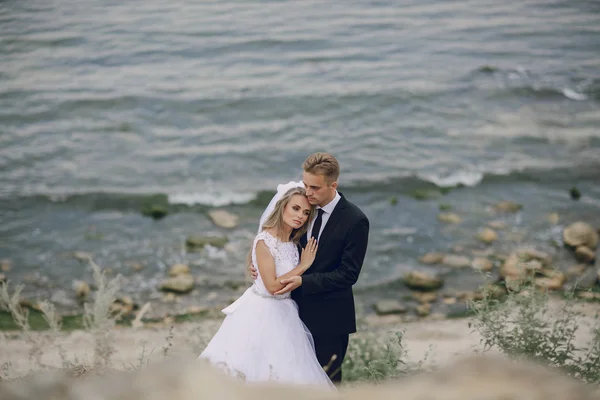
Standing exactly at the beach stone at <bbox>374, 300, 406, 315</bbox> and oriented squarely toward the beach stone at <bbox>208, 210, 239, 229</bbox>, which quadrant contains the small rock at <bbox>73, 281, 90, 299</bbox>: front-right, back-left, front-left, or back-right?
front-left

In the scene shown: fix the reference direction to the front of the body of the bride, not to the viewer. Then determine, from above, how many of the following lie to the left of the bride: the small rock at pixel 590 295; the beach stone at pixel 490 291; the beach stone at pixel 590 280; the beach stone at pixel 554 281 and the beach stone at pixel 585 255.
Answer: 5

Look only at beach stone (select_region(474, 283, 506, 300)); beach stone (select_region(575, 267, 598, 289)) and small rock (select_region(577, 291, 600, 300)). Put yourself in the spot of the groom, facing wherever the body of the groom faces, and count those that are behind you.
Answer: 3

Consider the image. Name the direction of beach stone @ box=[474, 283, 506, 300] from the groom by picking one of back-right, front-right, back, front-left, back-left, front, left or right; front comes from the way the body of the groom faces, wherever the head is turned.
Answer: back

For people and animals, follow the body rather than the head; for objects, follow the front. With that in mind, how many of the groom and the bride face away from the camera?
0

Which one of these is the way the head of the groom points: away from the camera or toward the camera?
toward the camera

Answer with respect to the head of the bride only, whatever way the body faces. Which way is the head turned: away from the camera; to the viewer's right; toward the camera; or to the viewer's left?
toward the camera

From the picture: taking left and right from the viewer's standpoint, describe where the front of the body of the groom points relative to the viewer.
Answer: facing the viewer and to the left of the viewer

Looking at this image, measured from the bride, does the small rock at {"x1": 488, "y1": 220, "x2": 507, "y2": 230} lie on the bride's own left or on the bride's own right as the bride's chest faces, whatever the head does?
on the bride's own left

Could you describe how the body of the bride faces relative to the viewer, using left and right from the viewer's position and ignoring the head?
facing the viewer and to the right of the viewer

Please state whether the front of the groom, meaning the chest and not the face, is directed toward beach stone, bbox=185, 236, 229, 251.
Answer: no

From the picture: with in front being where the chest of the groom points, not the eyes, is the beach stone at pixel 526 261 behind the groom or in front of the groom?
behind

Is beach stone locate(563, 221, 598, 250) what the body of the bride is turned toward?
no

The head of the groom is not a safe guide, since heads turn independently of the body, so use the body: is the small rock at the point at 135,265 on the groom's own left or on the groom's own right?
on the groom's own right

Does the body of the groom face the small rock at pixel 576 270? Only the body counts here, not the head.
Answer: no

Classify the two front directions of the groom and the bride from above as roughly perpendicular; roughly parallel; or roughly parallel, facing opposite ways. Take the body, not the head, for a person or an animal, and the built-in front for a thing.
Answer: roughly perpendicular

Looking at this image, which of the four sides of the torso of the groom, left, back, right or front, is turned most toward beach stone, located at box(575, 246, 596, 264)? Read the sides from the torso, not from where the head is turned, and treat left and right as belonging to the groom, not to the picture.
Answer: back

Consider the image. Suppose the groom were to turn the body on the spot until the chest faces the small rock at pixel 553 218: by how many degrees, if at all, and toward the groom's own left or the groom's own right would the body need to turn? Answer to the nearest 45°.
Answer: approximately 180°
